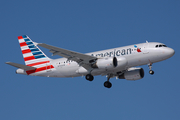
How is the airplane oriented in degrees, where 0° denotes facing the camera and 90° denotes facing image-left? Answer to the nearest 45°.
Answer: approximately 315°
